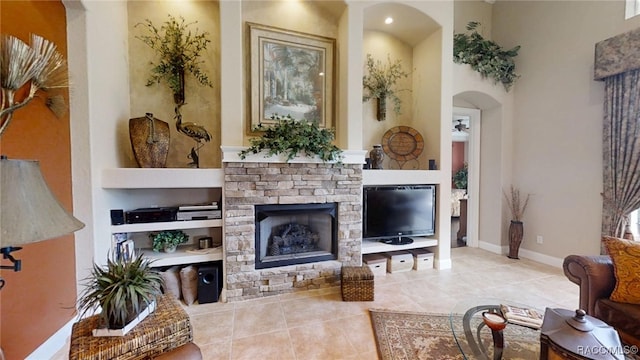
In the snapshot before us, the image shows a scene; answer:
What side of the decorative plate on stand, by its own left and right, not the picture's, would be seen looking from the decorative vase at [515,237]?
left

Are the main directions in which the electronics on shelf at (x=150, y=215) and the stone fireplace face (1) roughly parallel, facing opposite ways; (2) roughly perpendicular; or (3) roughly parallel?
roughly parallel

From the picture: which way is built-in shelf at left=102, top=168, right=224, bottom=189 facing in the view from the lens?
facing the viewer

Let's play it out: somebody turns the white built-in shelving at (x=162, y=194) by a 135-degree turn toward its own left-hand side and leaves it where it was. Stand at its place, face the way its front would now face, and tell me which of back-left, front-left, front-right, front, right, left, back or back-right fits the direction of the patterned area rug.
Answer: right

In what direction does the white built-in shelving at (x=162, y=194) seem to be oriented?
toward the camera

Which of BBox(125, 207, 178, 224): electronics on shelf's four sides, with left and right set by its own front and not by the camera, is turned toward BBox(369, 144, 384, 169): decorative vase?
left

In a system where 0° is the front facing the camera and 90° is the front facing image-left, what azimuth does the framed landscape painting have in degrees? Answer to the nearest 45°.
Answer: approximately 315°

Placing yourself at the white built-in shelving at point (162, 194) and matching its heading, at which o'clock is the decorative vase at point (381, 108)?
The decorative vase is roughly at 9 o'clock from the white built-in shelving.

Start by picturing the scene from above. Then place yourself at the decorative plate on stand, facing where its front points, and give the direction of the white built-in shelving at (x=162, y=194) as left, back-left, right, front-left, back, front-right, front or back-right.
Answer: front-right

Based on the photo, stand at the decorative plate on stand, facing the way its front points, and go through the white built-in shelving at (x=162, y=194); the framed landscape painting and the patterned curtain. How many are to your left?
1

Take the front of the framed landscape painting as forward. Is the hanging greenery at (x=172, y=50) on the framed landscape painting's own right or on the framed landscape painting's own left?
on the framed landscape painting's own right

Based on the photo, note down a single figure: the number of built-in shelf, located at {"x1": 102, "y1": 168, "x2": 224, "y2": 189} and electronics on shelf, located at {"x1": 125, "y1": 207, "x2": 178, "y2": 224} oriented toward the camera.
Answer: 2

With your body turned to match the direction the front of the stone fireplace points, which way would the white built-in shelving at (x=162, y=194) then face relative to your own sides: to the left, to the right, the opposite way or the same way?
the same way
